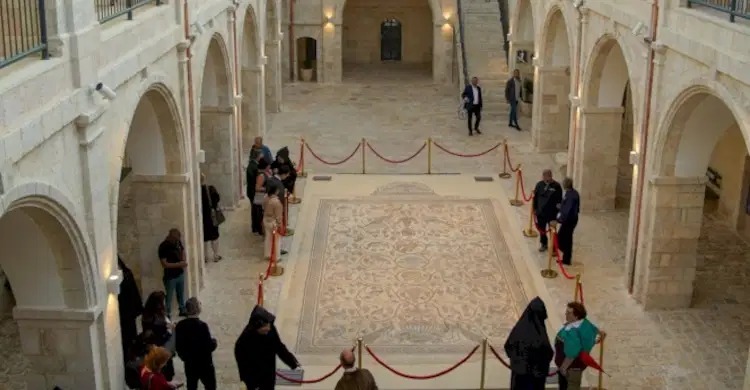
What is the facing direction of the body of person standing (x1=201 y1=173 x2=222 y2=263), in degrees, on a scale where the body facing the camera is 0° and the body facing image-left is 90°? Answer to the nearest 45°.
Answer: approximately 270°

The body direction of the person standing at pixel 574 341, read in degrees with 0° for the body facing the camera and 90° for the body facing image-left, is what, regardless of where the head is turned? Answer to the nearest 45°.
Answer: approximately 90°

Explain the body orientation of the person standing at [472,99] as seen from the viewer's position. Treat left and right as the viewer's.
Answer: facing the viewer and to the right of the viewer

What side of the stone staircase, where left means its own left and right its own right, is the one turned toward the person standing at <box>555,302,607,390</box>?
front

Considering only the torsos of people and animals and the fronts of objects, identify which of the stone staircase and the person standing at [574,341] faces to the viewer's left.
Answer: the person standing

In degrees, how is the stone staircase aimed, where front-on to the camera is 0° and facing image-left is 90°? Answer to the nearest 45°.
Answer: approximately 0°

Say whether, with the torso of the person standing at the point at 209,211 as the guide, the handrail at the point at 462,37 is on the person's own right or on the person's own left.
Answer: on the person's own left

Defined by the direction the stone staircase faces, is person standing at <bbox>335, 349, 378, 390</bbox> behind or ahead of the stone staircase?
ahead

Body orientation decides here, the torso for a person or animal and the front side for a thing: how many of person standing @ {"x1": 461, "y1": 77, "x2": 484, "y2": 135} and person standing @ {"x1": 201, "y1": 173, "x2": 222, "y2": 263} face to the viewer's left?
0

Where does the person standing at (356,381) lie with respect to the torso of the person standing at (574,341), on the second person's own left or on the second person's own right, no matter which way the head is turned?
on the second person's own left

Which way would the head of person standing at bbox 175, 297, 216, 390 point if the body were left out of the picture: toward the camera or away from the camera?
away from the camera

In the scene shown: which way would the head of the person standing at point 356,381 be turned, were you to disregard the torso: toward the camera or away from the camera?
away from the camera

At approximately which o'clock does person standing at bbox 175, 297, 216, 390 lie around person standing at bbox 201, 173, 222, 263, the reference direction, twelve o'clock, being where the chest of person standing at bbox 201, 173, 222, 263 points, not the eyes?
person standing at bbox 175, 297, 216, 390 is roughly at 3 o'clock from person standing at bbox 201, 173, 222, 263.
